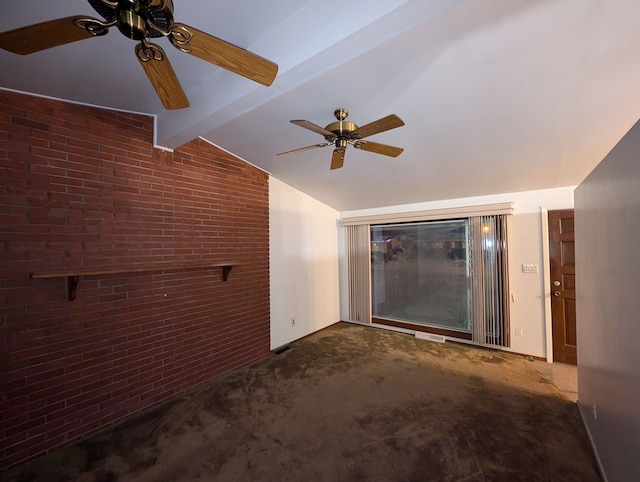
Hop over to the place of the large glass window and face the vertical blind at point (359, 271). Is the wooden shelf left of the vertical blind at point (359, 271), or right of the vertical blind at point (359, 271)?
left

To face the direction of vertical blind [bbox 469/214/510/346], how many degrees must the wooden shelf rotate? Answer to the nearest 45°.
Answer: approximately 45° to its left

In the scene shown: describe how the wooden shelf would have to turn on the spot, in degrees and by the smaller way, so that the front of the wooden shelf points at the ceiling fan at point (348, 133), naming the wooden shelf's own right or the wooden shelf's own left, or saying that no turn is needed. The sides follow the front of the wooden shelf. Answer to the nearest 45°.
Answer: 0° — it already faces it

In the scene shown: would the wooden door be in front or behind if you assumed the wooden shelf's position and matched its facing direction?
in front

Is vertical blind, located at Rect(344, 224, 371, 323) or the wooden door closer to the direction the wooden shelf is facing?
the wooden door

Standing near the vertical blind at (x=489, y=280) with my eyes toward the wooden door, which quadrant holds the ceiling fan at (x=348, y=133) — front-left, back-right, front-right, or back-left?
back-right

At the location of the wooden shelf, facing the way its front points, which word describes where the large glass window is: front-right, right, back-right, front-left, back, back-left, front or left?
front-left

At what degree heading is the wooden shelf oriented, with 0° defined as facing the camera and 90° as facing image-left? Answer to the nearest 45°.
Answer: approximately 315°

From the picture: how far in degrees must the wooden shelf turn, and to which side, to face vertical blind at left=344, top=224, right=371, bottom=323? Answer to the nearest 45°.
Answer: approximately 45° to its left

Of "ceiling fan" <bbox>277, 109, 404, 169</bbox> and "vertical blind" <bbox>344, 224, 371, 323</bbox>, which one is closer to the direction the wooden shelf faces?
the ceiling fan
